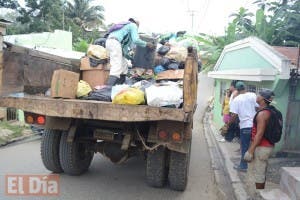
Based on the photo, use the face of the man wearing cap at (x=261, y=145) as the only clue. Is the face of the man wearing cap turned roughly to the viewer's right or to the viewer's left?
to the viewer's left

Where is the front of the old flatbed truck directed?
away from the camera

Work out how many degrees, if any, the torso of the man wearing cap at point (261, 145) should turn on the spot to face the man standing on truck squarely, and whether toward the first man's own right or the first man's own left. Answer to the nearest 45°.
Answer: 0° — they already face them

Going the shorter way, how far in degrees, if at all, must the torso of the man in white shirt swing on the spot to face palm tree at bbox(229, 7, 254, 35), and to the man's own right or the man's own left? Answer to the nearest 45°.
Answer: approximately 45° to the man's own right

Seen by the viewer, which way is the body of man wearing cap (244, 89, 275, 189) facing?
to the viewer's left

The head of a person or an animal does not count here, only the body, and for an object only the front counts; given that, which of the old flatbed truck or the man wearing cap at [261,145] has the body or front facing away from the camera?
the old flatbed truck
